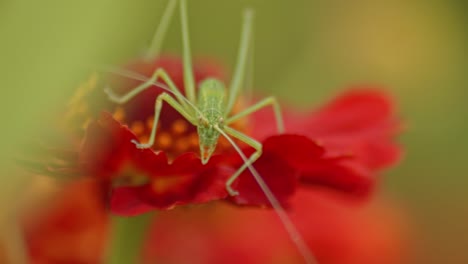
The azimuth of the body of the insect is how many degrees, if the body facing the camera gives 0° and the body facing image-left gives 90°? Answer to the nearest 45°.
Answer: approximately 0°

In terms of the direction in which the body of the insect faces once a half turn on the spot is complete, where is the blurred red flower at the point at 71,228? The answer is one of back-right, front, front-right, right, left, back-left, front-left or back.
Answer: left
